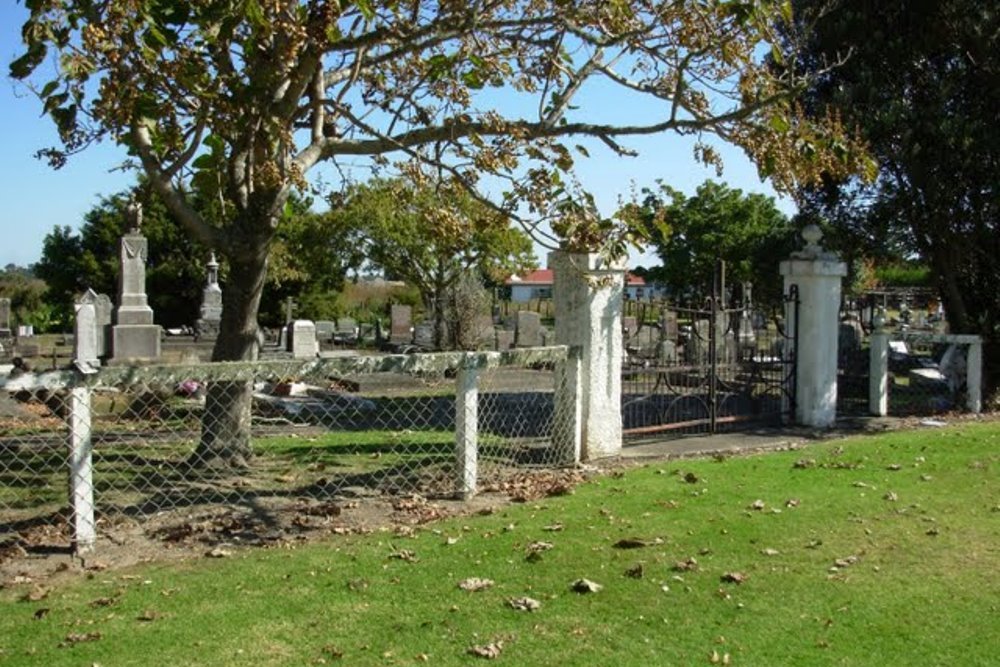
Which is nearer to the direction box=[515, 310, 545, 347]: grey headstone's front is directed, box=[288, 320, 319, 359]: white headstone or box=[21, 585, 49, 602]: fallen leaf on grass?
the fallen leaf on grass

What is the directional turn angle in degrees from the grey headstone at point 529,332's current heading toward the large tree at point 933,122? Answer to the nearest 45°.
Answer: approximately 45° to its left

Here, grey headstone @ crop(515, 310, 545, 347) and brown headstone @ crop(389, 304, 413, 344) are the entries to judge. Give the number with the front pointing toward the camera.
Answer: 2

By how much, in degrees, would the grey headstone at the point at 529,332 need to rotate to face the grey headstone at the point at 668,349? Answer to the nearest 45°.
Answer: approximately 45° to its left

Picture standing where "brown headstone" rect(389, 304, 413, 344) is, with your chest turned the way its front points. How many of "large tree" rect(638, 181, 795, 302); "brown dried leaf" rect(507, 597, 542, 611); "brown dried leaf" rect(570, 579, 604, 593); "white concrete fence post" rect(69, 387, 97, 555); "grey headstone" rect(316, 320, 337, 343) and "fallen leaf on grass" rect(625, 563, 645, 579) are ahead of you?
4

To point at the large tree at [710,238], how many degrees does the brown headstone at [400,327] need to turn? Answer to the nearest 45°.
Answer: approximately 135° to its left

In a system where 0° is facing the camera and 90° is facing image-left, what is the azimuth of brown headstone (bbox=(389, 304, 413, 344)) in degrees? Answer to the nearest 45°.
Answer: approximately 0°

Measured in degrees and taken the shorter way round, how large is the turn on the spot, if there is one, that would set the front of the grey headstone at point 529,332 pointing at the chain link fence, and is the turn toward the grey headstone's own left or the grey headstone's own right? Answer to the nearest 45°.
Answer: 0° — it already faces it

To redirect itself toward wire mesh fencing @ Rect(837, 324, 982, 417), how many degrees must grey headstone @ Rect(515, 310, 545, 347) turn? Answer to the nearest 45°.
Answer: approximately 45° to its left

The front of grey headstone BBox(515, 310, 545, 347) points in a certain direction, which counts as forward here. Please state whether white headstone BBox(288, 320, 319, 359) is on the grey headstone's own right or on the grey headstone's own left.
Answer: on the grey headstone's own right

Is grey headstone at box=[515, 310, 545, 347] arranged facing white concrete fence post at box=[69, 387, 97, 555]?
yes

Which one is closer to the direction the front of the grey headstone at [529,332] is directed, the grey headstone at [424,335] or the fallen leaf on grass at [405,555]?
the fallen leaf on grass
